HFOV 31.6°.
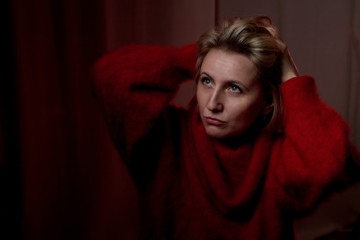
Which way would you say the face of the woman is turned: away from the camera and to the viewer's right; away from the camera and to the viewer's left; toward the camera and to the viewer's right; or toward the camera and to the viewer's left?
toward the camera and to the viewer's left

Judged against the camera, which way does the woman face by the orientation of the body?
toward the camera
